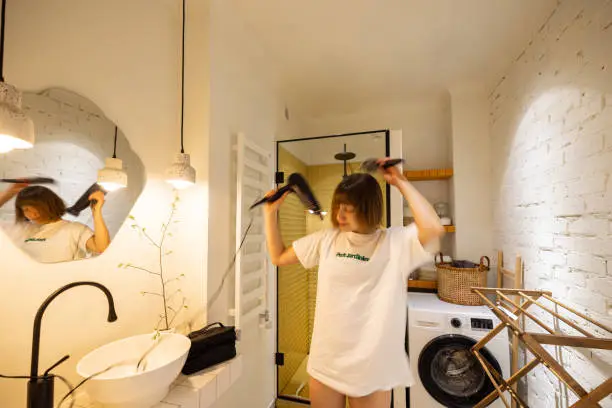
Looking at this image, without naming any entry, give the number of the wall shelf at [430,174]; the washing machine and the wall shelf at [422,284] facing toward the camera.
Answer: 3

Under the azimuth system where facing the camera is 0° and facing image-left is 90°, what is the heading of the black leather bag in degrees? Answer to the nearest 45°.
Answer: approximately 315°

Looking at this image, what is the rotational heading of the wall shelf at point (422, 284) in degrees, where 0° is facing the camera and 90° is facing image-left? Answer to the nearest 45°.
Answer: approximately 0°

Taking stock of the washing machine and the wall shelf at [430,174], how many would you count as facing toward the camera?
2

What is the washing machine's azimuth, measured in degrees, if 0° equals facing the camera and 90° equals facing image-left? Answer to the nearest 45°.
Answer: approximately 0°

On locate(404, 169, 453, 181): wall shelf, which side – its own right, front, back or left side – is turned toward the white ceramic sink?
front

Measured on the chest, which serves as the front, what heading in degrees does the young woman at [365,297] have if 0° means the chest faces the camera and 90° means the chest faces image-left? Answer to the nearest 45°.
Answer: approximately 45°
